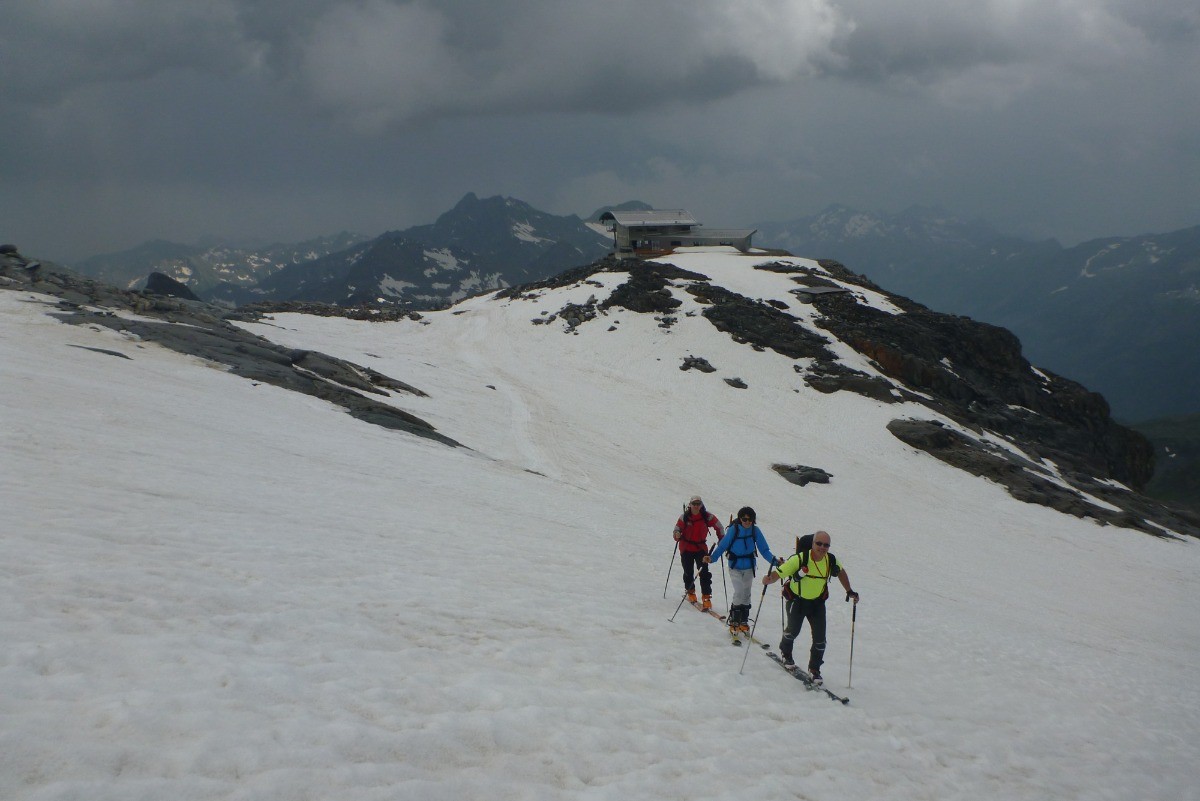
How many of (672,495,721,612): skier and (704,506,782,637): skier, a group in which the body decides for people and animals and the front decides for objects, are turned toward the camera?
2

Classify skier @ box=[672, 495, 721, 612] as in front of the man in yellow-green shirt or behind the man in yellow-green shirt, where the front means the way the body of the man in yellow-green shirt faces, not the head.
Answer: behind

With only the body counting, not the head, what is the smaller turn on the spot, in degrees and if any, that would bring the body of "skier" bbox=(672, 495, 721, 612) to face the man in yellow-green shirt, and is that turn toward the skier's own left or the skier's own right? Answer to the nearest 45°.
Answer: approximately 45° to the skier's own left

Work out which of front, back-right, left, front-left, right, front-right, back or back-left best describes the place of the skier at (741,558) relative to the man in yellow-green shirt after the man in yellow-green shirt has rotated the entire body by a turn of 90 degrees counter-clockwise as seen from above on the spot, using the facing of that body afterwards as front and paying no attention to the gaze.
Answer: left
